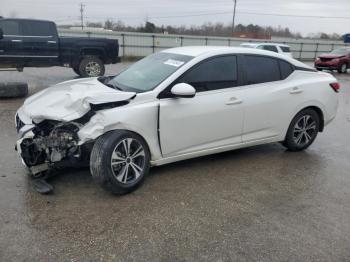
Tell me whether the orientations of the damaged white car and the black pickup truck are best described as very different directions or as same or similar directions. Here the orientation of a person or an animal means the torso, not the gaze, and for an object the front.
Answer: same or similar directions

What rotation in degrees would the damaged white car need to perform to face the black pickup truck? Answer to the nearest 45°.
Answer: approximately 90° to its right

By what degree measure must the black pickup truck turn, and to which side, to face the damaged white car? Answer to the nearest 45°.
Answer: approximately 90° to its left

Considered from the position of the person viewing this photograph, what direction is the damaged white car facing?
facing the viewer and to the left of the viewer

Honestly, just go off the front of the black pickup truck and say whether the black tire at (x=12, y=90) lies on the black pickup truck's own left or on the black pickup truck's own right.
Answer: on the black pickup truck's own left

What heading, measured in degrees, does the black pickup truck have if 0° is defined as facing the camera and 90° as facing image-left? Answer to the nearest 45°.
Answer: approximately 90°

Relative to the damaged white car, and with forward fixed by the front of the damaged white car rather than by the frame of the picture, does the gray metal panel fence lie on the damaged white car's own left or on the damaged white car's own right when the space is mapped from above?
on the damaged white car's own right

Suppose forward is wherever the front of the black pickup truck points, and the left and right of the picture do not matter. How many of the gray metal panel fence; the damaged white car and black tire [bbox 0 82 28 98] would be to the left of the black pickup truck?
2

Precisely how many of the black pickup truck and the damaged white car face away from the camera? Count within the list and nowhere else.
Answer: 0

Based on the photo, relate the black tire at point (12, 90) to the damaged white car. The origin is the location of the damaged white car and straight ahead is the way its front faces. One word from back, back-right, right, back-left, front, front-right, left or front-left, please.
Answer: right

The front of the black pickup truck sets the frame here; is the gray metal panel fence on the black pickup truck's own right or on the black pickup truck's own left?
on the black pickup truck's own right
